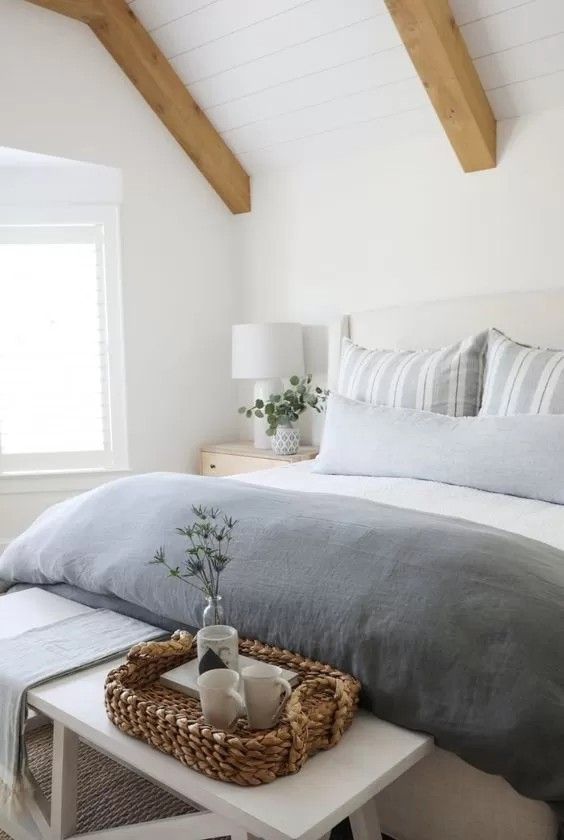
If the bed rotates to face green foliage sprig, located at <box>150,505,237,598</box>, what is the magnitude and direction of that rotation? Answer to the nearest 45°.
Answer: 0° — it already faces it

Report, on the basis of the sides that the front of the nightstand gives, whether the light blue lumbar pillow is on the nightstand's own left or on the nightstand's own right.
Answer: on the nightstand's own left

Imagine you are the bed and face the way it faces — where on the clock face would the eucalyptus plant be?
The eucalyptus plant is roughly at 4 o'clock from the bed.

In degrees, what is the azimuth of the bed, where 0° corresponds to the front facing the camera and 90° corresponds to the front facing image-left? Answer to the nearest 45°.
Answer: approximately 45°

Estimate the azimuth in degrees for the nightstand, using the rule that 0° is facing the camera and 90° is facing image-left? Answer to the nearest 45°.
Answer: approximately 45°
